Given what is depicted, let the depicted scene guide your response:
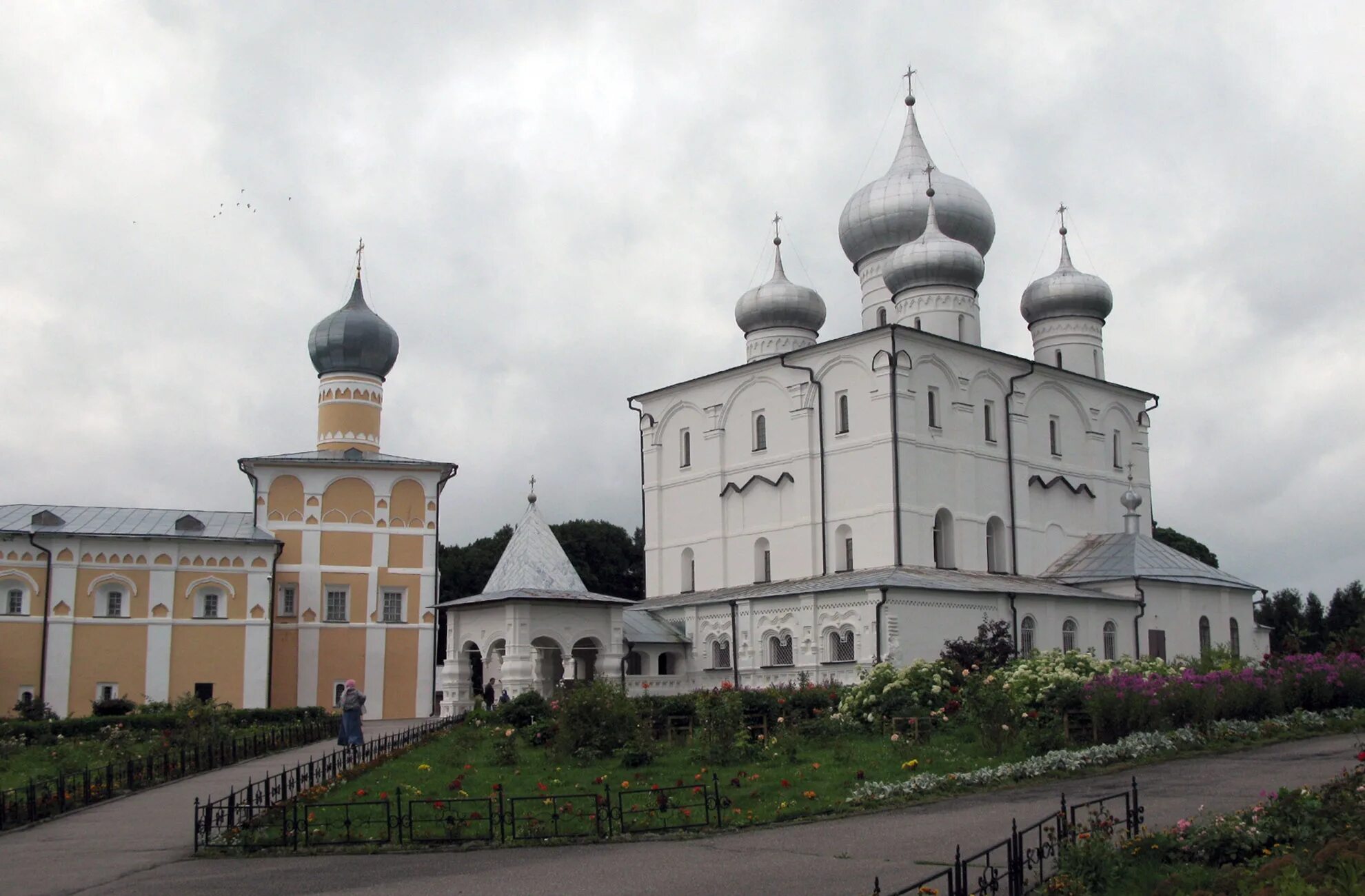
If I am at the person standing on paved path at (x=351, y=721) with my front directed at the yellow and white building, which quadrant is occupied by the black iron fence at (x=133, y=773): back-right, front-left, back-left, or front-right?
back-left

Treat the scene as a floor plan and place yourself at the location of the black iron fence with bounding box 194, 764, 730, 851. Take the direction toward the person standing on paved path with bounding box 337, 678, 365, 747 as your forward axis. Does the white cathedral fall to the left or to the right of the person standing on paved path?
right
